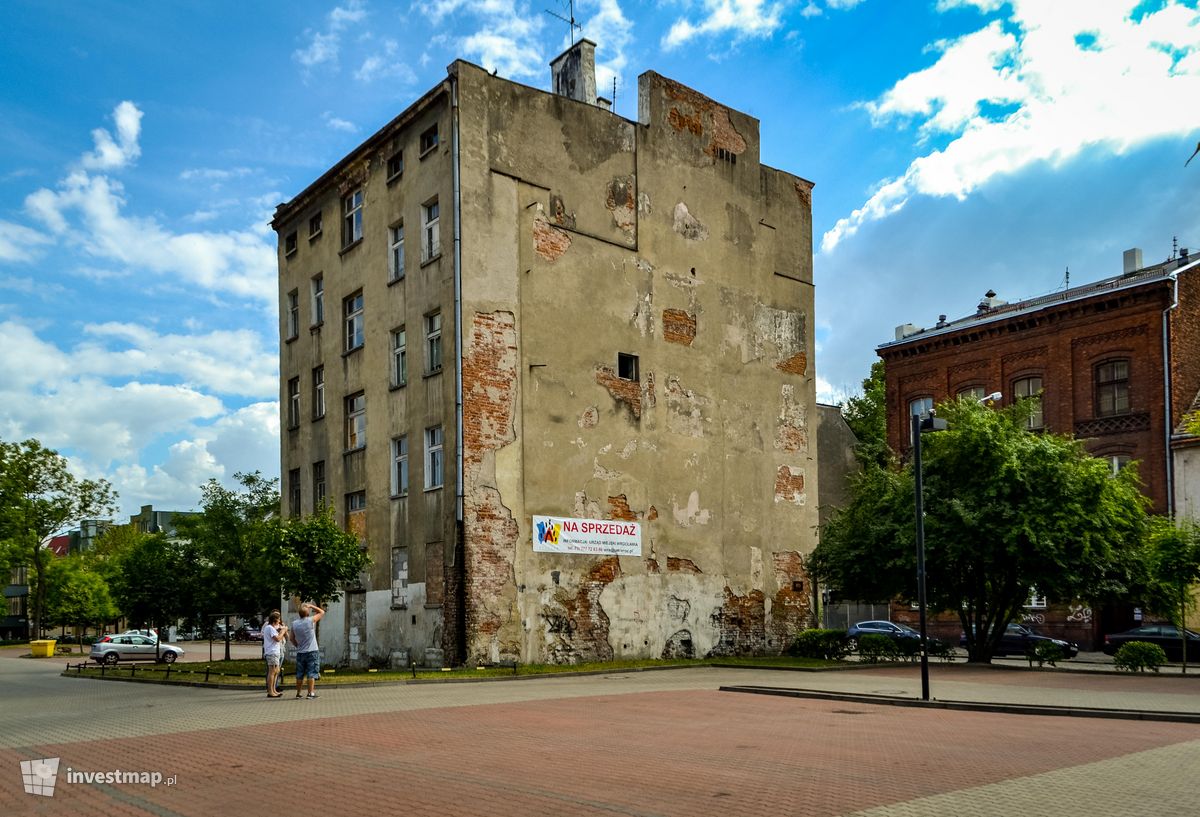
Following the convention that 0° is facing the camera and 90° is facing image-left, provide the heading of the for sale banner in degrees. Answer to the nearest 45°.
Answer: approximately 0°

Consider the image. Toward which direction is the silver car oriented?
to the viewer's right

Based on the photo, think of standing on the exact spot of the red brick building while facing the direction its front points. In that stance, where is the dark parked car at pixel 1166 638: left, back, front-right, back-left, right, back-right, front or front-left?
front-left

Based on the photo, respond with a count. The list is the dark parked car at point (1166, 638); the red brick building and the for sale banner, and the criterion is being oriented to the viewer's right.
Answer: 1

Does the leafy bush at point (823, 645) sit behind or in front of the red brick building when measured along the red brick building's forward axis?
in front

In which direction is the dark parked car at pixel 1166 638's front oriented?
to the viewer's right

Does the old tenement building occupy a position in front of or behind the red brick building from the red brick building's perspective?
in front

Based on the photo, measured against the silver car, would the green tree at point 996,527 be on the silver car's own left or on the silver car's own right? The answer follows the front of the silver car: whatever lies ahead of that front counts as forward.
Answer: on the silver car's own right

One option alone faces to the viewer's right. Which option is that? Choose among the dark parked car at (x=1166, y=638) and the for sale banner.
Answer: the dark parked car

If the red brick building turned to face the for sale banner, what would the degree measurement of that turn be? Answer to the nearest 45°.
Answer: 0° — it already faces it
